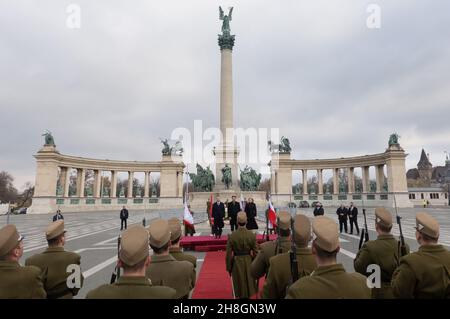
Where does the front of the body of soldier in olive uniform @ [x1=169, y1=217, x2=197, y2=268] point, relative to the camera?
away from the camera

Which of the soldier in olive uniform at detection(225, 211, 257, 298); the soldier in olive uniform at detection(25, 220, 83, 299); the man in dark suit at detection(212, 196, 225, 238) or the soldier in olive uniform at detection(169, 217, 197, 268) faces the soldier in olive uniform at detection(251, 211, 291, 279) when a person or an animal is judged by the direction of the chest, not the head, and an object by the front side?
the man in dark suit

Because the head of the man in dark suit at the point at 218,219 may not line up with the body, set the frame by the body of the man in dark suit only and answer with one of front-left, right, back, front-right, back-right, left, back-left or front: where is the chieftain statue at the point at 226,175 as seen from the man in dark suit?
back

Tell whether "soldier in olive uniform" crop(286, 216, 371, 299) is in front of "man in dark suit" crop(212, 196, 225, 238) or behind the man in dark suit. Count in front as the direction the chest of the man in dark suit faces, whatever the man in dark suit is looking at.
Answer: in front

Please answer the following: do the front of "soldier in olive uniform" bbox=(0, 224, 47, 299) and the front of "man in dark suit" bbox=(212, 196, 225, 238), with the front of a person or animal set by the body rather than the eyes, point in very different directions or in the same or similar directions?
very different directions

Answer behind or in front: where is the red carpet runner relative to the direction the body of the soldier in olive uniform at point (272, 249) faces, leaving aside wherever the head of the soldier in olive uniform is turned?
in front

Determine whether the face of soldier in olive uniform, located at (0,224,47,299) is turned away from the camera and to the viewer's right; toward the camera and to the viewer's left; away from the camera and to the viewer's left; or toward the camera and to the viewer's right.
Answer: away from the camera and to the viewer's right

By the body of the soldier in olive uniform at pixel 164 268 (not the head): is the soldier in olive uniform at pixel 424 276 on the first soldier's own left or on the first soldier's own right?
on the first soldier's own right

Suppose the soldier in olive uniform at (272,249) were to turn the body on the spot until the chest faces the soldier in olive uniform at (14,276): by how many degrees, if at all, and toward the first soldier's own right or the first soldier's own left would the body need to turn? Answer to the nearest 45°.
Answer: approximately 135° to the first soldier's own left

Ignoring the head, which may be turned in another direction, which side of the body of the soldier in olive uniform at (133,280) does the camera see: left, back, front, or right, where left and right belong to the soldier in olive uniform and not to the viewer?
back

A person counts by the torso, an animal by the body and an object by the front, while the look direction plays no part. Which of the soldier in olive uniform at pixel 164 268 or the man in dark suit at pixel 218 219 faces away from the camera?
the soldier in olive uniform

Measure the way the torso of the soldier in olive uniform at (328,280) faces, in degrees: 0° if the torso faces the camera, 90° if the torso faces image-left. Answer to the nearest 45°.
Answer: approximately 180°

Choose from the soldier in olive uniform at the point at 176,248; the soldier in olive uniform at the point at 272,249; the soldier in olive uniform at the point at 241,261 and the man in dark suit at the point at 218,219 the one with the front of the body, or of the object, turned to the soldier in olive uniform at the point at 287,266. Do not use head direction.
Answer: the man in dark suit

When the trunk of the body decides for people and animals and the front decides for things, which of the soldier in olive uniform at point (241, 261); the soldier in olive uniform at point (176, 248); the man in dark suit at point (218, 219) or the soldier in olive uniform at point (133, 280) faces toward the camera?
the man in dark suit

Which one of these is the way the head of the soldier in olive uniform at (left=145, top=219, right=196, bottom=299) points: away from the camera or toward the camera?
away from the camera

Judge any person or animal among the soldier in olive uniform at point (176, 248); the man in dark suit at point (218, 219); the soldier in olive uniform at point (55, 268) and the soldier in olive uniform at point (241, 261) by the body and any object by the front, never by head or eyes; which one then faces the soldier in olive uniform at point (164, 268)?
the man in dark suit

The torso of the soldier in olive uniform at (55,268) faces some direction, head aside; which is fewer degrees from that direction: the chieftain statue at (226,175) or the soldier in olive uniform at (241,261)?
the chieftain statue

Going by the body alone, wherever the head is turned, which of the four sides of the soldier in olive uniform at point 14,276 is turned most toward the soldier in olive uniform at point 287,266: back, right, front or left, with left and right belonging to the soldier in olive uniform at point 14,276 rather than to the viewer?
right

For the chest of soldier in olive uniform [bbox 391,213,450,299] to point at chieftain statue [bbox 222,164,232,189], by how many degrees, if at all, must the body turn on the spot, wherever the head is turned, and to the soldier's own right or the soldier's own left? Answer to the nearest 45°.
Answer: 0° — they already face it
